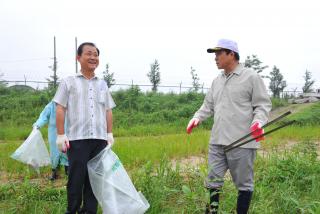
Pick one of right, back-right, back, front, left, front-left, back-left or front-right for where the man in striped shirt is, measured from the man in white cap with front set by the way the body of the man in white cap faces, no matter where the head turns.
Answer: front-right

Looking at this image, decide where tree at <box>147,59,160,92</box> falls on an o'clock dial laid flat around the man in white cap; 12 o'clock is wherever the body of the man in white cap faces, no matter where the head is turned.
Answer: The tree is roughly at 4 o'clock from the man in white cap.

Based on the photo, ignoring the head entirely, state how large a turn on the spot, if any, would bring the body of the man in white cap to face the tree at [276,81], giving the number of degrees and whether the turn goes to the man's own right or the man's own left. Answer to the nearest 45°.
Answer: approximately 135° to the man's own right

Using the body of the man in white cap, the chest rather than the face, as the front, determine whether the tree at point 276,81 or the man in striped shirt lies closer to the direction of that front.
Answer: the man in striped shirt

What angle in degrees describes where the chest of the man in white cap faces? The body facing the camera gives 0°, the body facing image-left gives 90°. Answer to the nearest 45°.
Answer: approximately 45°

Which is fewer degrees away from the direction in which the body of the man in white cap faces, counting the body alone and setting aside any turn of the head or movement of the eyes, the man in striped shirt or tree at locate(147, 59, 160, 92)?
the man in striped shirt

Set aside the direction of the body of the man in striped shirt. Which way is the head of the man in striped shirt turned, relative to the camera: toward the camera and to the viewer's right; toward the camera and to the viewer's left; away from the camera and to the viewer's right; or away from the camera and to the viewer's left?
toward the camera and to the viewer's right

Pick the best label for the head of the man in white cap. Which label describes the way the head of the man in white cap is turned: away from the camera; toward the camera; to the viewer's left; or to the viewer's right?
to the viewer's left
